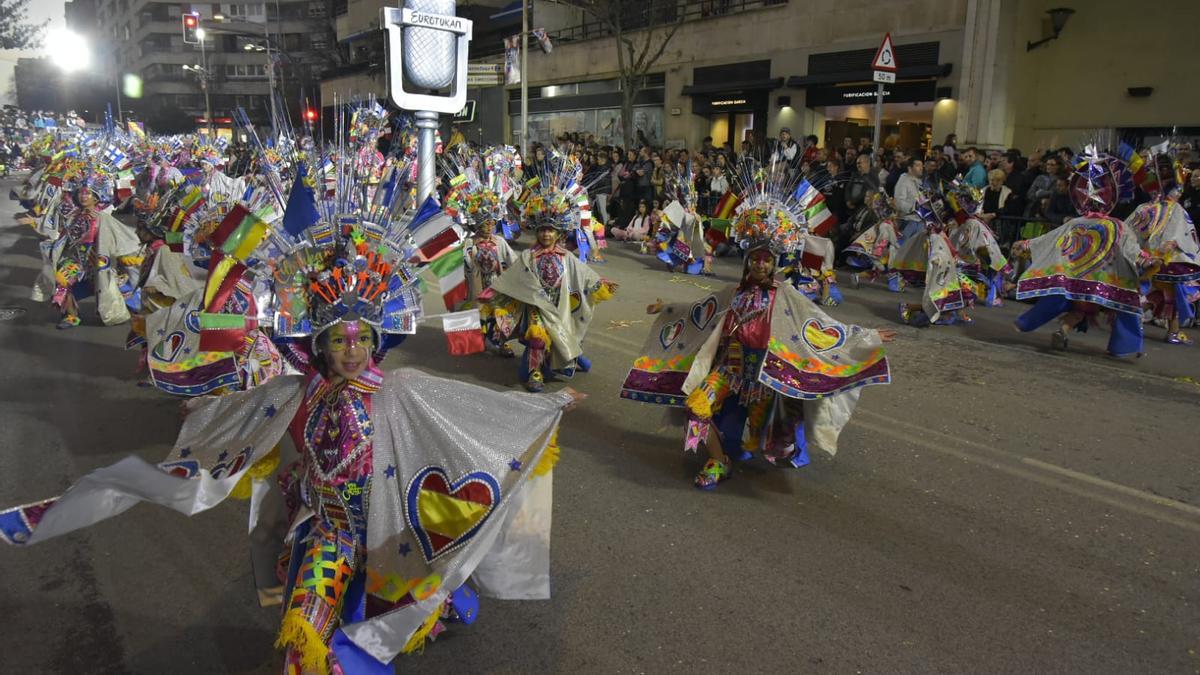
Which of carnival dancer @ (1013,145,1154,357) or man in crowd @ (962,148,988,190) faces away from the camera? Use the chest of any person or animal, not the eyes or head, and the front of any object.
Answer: the carnival dancer

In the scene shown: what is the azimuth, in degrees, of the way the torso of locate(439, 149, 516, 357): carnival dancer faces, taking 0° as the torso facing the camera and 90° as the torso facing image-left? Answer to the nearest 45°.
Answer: approximately 0°

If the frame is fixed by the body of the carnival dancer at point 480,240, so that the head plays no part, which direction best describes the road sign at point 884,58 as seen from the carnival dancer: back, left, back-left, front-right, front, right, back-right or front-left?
back-left

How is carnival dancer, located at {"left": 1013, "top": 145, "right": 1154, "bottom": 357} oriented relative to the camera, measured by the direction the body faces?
away from the camera

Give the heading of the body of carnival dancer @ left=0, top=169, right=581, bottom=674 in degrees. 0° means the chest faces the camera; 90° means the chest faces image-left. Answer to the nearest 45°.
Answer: approximately 0°

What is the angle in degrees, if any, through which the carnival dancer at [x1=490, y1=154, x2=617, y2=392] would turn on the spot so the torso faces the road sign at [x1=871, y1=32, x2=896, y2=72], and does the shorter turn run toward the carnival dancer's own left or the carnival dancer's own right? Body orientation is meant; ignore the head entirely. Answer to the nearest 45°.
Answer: approximately 135° to the carnival dancer's own left

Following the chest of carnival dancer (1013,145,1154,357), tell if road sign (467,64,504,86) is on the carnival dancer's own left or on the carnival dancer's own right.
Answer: on the carnival dancer's own left

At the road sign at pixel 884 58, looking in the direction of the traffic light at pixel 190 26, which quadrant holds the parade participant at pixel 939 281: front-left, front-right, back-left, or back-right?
back-left

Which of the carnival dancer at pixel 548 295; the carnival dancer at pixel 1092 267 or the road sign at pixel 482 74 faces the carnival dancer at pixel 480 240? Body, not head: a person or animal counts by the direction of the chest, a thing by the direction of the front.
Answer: the road sign
